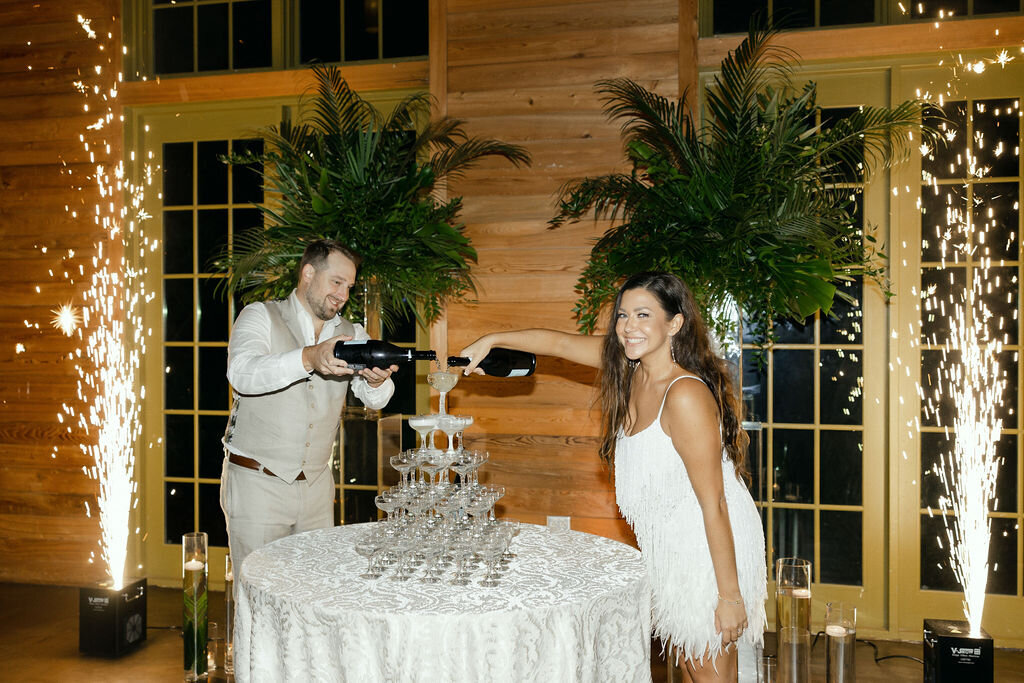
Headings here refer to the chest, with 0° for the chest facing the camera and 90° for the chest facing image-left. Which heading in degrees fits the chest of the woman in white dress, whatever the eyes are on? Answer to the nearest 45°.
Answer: approximately 45°

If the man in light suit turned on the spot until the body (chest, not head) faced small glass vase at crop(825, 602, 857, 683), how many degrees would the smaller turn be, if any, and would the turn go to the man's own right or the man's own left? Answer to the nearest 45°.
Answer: approximately 45° to the man's own left

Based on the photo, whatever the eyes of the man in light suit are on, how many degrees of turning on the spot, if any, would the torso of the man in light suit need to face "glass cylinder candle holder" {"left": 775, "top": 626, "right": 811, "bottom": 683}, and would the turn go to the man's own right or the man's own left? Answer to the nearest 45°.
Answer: approximately 45° to the man's own left

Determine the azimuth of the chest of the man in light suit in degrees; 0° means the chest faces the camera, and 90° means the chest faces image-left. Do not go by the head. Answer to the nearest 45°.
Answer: approximately 315°

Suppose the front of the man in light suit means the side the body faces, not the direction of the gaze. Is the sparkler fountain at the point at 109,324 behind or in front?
behind

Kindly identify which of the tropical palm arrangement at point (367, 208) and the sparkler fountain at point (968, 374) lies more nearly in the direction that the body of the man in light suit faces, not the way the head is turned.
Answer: the sparkler fountain

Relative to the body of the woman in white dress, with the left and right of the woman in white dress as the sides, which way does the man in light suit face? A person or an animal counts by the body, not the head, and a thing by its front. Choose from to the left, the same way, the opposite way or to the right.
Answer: to the left

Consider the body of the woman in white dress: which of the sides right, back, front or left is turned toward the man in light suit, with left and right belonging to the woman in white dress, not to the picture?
right
